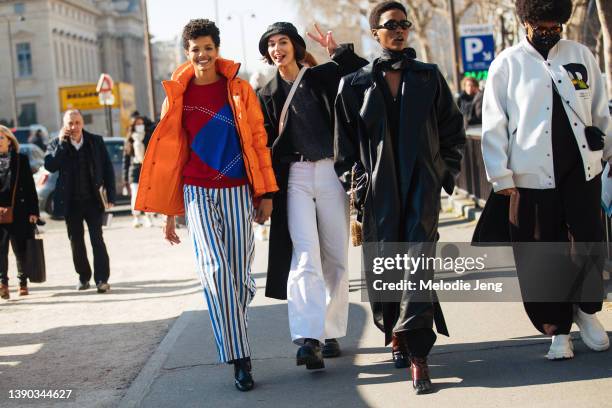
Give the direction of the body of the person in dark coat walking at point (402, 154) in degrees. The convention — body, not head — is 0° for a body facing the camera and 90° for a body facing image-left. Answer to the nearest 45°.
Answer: approximately 0°

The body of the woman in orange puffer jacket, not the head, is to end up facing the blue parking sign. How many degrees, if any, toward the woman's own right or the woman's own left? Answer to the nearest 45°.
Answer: approximately 180°

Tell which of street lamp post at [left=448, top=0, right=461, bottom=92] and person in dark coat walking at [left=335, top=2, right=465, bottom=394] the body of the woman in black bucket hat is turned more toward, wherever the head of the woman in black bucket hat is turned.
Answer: the person in dark coat walking

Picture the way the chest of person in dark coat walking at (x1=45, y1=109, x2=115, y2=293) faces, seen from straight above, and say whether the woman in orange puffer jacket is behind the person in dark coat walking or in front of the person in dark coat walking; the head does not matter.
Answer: in front

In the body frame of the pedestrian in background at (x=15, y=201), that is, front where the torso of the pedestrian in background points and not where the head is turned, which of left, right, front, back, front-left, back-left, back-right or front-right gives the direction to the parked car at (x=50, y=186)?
back

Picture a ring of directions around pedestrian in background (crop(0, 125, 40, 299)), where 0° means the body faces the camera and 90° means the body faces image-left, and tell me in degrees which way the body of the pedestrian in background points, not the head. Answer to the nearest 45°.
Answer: approximately 0°

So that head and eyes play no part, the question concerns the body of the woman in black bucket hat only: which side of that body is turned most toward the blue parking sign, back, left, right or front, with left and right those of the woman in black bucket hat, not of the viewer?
back

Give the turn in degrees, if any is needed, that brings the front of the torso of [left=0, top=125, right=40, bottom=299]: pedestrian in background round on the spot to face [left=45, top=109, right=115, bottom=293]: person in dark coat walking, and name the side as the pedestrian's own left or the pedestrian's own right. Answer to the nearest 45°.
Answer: approximately 90° to the pedestrian's own left
